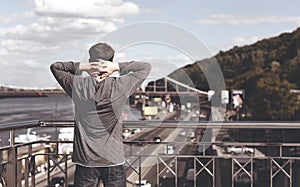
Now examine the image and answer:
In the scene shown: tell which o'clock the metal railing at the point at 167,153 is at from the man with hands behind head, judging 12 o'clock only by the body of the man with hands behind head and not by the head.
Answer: The metal railing is roughly at 1 o'clock from the man with hands behind head.

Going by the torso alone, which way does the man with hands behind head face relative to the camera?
away from the camera

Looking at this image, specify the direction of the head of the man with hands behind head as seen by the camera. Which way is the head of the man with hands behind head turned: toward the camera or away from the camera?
away from the camera

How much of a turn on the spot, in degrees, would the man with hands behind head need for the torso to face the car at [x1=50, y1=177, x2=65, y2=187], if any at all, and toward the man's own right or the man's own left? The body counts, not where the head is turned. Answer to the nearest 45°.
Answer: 0° — they already face it

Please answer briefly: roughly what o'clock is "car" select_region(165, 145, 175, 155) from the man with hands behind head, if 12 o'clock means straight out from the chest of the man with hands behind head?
The car is roughly at 1 o'clock from the man with hands behind head.
